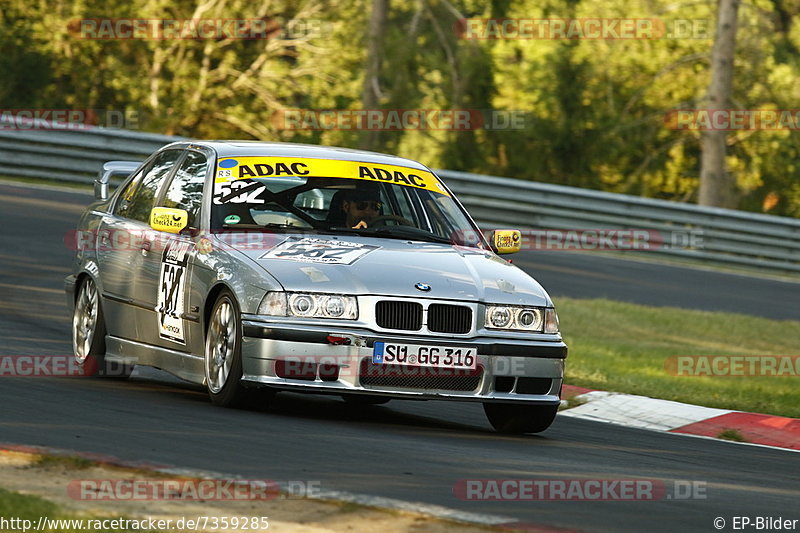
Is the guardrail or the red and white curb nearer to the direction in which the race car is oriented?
the red and white curb

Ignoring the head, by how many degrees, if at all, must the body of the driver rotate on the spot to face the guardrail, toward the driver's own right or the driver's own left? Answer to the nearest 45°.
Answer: approximately 135° to the driver's own left

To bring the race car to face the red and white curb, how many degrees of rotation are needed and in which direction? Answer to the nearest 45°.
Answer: approximately 90° to its left

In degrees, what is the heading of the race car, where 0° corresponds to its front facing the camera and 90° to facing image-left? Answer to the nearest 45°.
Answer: approximately 315°

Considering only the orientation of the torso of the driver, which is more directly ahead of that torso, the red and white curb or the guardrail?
the red and white curb

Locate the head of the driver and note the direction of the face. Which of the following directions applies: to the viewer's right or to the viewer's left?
to the viewer's right

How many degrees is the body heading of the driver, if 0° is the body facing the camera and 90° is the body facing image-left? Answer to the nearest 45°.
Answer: approximately 315°

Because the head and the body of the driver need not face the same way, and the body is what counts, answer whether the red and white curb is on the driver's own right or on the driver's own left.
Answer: on the driver's own left
